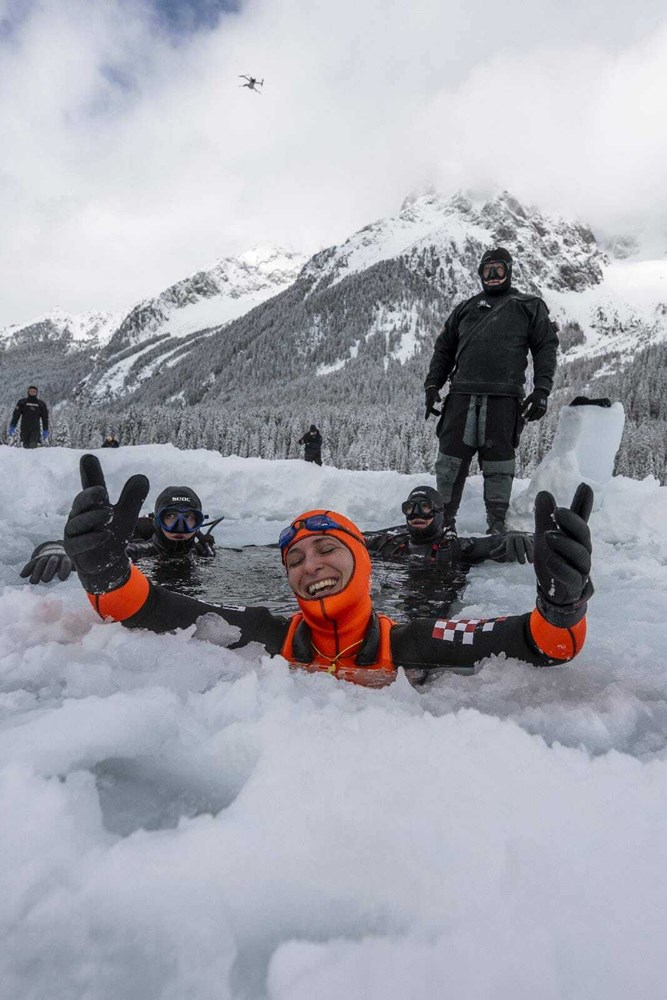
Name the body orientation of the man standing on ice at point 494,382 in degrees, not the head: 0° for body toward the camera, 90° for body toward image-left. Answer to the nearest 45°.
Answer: approximately 0°

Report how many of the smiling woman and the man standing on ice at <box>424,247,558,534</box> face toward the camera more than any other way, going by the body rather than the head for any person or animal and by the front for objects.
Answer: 2

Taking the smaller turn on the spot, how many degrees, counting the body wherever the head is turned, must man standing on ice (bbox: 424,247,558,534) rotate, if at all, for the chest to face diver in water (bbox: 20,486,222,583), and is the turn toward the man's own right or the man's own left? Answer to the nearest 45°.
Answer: approximately 90° to the man's own right

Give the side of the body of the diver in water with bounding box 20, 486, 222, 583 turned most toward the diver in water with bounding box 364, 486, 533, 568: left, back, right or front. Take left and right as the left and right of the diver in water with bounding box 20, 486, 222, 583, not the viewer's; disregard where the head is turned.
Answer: left

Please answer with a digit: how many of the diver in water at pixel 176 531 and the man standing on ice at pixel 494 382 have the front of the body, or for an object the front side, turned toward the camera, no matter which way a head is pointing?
2

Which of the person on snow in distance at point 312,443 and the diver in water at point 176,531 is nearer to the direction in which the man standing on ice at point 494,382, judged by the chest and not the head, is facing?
the diver in water

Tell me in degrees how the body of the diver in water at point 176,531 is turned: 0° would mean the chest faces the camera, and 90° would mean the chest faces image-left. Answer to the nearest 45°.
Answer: approximately 0°
